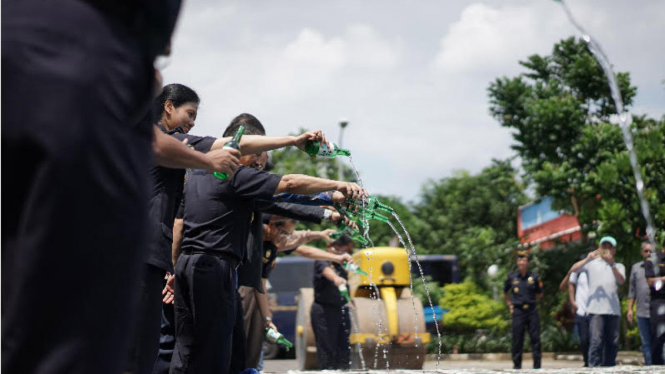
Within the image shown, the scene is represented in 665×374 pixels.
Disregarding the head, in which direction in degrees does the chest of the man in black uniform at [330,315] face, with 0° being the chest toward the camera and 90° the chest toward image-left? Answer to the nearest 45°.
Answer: approximately 315°

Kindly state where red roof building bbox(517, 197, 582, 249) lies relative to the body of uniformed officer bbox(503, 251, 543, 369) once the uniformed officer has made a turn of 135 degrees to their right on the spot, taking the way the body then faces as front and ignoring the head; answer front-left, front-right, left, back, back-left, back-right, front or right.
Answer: front-right

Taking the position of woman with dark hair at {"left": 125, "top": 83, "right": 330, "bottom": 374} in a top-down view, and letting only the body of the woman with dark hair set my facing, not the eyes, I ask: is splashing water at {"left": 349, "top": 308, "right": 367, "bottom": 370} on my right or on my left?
on my left

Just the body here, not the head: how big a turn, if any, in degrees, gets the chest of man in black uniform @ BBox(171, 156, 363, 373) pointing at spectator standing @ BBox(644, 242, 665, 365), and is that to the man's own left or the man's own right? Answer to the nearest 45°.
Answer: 0° — they already face them

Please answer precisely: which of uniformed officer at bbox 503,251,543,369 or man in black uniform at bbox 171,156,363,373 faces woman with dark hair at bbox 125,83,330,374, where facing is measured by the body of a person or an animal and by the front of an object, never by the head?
the uniformed officer

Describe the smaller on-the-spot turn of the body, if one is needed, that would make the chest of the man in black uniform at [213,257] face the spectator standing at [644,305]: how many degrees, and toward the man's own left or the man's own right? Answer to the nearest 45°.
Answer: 0° — they already face them

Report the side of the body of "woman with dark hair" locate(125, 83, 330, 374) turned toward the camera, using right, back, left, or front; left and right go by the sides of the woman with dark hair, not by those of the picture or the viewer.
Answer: right

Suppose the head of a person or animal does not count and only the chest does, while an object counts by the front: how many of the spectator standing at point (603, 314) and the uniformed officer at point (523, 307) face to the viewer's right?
0

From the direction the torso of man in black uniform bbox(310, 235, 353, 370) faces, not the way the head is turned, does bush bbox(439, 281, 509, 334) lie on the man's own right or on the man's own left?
on the man's own left
